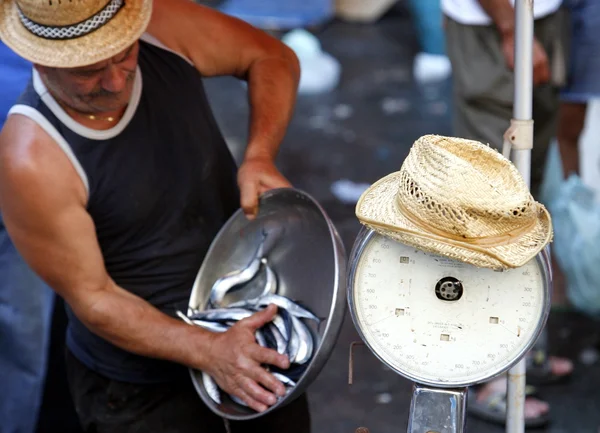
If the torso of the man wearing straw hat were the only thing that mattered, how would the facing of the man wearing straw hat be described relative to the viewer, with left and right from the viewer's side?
facing the viewer and to the right of the viewer

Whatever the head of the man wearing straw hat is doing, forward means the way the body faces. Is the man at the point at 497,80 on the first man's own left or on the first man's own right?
on the first man's own left

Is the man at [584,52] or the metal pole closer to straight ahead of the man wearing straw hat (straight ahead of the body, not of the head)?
the metal pole

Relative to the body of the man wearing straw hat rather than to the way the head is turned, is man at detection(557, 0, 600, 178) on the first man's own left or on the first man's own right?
on the first man's own left

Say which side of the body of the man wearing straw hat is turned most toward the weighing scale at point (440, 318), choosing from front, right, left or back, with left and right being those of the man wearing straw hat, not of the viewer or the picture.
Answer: front

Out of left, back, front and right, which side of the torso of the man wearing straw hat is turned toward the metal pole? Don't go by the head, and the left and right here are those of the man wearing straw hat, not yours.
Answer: left
